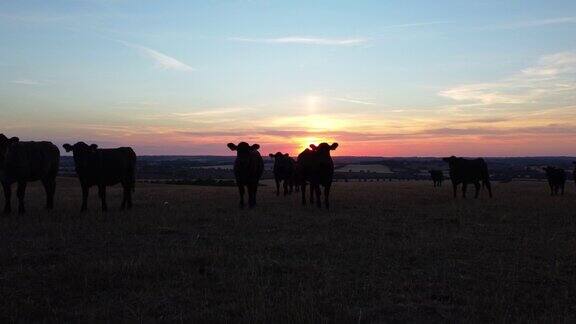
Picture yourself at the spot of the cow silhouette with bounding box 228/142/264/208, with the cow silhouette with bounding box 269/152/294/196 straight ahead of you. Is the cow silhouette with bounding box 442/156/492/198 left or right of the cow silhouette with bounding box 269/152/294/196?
right

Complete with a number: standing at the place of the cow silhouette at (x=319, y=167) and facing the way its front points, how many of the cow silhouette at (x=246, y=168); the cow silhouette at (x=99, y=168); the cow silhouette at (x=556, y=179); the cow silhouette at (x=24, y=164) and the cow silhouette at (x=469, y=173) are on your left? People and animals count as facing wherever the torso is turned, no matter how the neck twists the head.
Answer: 2

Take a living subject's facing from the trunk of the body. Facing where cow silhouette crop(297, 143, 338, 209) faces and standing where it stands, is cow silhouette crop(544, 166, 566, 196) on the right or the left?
on its left

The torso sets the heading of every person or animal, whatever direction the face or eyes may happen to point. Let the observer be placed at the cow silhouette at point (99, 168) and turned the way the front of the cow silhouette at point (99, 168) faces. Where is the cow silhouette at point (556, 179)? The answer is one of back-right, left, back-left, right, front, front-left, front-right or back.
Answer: back-left

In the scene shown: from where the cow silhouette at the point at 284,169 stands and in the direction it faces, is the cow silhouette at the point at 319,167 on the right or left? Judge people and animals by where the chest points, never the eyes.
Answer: on its left

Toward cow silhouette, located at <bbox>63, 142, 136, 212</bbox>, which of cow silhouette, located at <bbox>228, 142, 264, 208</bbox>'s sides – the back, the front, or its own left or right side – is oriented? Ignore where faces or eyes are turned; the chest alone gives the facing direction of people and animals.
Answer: right

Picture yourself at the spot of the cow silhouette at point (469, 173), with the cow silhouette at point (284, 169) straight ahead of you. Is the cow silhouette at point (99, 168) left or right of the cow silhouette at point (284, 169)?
left

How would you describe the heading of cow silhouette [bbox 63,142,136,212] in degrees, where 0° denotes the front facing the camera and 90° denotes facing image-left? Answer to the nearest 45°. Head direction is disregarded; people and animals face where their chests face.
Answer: approximately 45°

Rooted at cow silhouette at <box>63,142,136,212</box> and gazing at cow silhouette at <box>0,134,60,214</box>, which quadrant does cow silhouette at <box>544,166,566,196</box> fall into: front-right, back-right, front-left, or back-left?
back-right

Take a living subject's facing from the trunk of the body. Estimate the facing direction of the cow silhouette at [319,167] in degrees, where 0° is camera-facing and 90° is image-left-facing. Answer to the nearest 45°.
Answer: approximately 315°

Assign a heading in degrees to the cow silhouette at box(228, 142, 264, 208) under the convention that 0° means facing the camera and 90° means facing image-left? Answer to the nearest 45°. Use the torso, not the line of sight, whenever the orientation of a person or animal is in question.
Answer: approximately 0°
